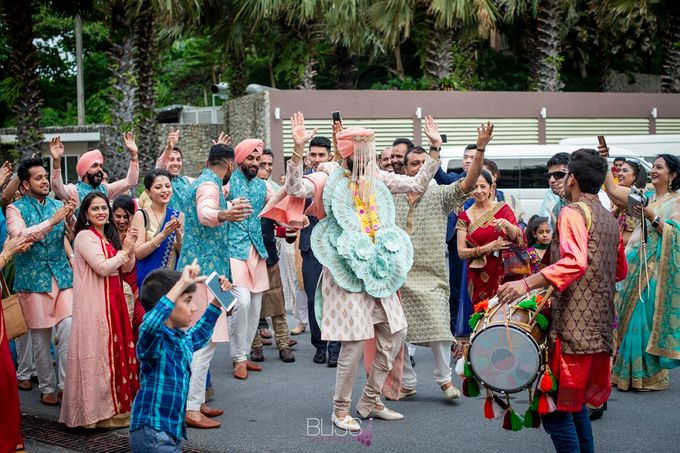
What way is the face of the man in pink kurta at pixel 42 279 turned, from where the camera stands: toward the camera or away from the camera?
toward the camera

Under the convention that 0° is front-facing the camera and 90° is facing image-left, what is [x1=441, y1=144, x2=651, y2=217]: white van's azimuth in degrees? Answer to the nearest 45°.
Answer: approximately 270°

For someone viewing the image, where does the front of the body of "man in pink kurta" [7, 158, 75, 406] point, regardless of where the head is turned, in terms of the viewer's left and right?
facing the viewer and to the right of the viewer

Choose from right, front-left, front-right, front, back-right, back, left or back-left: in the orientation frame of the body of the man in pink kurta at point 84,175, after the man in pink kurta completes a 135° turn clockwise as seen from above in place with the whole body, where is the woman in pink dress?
left

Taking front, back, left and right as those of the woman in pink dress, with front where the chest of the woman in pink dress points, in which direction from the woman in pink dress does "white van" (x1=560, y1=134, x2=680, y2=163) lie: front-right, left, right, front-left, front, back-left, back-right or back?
left

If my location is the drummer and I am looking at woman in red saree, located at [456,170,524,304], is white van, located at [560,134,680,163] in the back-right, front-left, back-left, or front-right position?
front-right

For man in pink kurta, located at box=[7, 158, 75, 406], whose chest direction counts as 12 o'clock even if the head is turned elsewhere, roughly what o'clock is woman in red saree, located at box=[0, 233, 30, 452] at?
The woman in red saree is roughly at 2 o'clock from the man in pink kurta.

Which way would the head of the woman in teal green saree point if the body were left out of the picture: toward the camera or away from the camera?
toward the camera

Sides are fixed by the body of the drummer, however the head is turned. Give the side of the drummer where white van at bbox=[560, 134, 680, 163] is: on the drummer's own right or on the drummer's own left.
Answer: on the drummer's own right
